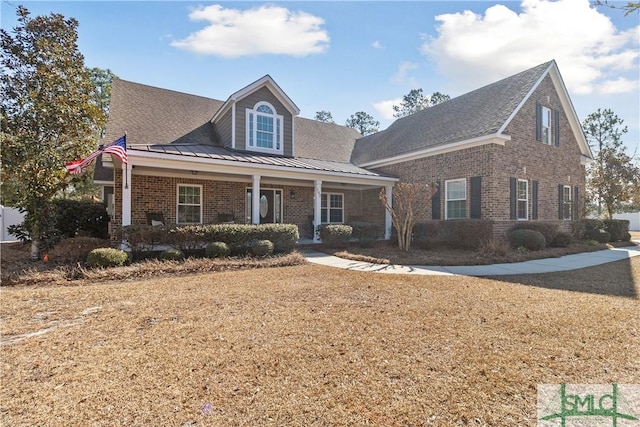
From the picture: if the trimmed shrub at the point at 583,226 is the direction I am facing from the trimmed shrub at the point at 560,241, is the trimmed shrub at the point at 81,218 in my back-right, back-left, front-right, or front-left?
back-left

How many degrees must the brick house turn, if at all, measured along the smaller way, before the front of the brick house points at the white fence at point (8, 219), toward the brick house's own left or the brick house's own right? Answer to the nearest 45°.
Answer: approximately 135° to the brick house's own right

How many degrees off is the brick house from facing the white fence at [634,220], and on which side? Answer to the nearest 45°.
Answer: approximately 90° to its left

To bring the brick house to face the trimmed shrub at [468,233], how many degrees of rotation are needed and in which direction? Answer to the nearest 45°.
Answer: approximately 45° to its left

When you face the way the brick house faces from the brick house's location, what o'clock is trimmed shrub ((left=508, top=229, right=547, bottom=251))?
The trimmed shrub is roughly at 11 o'clock from the brick house.

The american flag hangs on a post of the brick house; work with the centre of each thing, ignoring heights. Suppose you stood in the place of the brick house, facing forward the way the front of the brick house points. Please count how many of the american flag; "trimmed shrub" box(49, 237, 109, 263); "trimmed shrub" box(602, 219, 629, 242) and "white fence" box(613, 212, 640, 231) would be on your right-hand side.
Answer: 2

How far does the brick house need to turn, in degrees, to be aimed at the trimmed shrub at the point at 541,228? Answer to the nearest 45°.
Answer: approximately 45° to its left

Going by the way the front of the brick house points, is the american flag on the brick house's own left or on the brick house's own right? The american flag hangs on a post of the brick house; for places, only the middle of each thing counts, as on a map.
on the brick house's own right

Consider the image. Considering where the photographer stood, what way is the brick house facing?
facing the viewer and to the right of the viewer

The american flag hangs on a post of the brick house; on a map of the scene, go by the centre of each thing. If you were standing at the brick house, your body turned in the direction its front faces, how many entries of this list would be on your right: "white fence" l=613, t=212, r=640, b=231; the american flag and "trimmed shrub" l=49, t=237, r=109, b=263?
2

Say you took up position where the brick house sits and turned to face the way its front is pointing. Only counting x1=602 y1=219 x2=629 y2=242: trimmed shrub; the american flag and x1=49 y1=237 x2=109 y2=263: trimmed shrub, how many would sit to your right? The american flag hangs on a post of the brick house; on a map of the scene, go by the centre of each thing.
2

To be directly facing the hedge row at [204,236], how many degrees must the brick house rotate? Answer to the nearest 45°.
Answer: approximately 90° to its right
